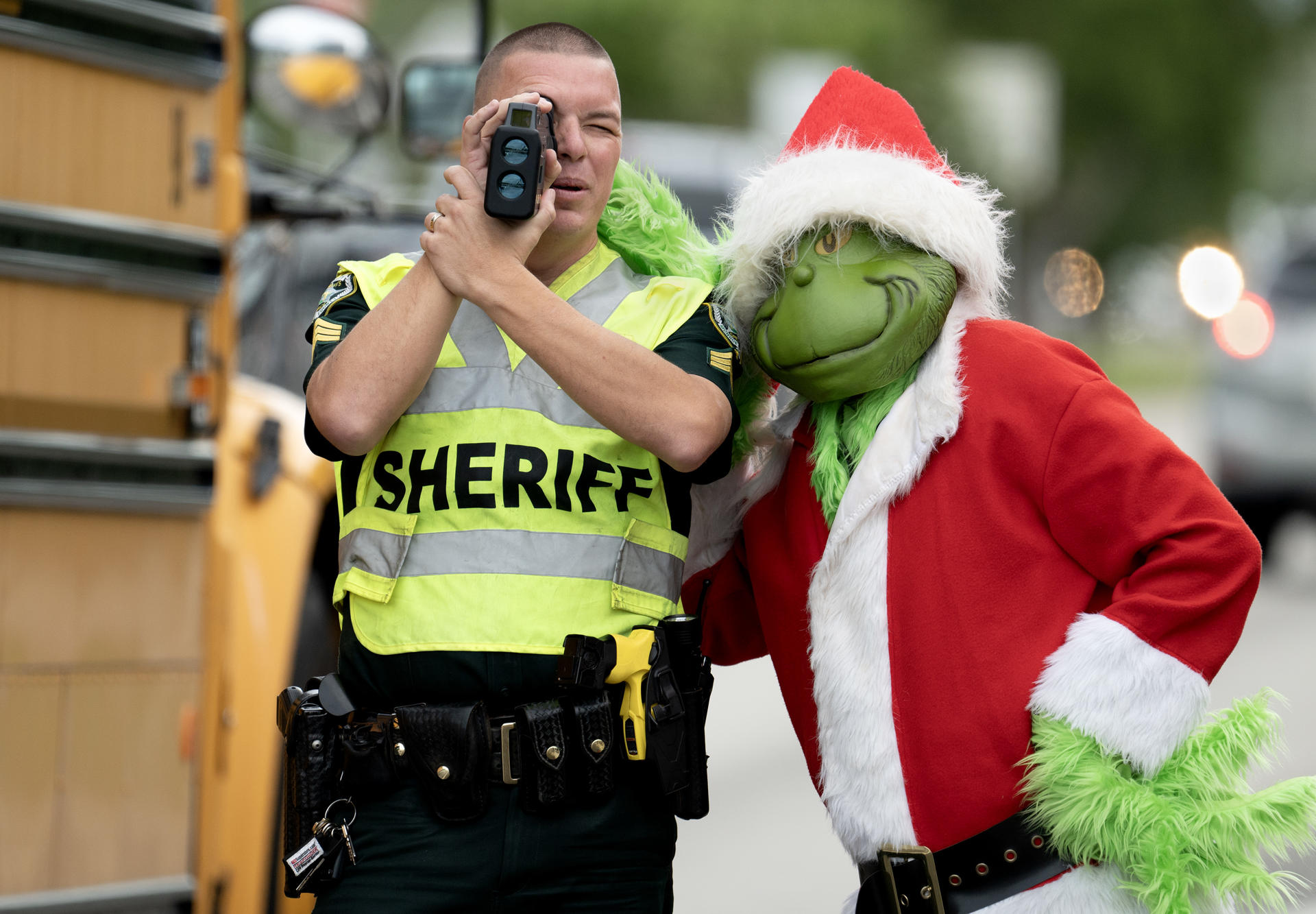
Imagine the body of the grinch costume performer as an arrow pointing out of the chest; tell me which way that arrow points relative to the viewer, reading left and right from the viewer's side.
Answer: facing the viewer and to the left of the viewer

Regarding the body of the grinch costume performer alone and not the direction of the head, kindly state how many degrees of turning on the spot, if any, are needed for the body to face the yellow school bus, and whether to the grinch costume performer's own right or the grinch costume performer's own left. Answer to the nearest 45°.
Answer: approximately 45° to the grinch costume performer's own right

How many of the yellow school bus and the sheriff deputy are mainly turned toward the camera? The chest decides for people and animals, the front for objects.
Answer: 1

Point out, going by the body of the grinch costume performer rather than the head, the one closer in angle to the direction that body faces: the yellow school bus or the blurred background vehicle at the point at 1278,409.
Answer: the yellow school bus

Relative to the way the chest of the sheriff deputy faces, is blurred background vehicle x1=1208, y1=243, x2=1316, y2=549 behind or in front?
behind

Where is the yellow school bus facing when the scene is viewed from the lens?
facing away from the viewer and to the right of the viewer

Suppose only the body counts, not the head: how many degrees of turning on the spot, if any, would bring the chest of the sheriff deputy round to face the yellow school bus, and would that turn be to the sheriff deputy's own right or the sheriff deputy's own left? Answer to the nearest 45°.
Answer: approximately 135° to the sheriff deputy's own right

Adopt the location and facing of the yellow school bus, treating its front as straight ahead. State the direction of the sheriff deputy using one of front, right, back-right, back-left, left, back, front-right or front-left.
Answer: right

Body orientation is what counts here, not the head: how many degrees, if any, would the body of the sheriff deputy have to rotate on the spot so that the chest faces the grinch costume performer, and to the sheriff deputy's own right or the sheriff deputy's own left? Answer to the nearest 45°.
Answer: approximately 90° to the sheriff deputy's own left

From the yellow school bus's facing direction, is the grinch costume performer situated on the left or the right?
on its right

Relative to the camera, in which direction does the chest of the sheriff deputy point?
toward the camera

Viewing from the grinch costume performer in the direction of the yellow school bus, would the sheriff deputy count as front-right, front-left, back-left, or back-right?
front-left

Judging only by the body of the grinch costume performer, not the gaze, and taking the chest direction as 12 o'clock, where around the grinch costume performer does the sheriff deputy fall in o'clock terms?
The sheriff deputy is roughly at 1 o'clock from the grinch costume performer.

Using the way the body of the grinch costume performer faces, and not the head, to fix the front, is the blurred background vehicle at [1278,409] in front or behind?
behind
